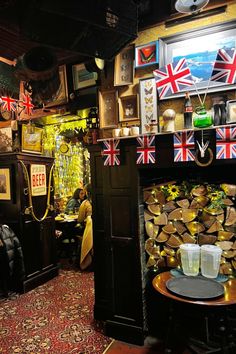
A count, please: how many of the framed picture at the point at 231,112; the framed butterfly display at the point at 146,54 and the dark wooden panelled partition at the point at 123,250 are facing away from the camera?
0

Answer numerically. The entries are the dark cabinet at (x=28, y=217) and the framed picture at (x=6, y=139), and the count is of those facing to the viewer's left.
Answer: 0

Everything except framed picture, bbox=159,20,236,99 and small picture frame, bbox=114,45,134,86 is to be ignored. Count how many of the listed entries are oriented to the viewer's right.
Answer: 0

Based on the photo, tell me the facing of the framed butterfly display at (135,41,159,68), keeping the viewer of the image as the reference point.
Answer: facing the viewer and to the left of the viewer

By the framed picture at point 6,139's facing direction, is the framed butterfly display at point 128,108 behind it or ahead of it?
ahead

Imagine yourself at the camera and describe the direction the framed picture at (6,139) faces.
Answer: facing the viewer

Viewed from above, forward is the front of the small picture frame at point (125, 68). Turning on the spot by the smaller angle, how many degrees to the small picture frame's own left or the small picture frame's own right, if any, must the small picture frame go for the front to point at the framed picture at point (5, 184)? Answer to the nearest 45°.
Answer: approximately 90° to the small picture frame's own right

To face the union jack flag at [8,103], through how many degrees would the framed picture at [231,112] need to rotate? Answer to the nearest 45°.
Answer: approximately 45° to its right

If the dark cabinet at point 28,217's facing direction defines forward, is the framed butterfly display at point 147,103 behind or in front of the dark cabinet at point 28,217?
in front

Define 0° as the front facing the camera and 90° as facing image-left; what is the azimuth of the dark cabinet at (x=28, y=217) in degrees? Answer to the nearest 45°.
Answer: approximately 315°
